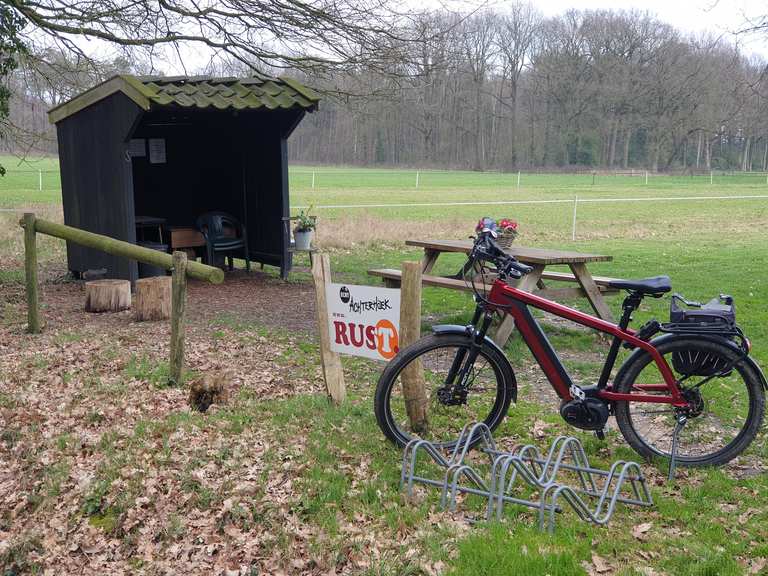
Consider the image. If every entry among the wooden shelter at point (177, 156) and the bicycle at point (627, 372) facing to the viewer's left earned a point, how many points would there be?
1

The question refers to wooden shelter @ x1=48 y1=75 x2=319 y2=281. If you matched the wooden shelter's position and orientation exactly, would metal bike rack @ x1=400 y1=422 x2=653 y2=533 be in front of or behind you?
in front

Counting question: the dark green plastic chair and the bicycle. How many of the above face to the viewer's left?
1

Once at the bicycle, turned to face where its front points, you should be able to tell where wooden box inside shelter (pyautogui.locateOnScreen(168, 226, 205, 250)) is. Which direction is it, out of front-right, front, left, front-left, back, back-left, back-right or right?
front-right

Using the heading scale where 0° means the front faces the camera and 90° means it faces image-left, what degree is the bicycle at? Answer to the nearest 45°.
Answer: approximately 90°

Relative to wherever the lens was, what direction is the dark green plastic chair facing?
facing the viewer and to the right of the viewer

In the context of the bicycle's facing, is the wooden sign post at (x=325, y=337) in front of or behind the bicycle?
in front

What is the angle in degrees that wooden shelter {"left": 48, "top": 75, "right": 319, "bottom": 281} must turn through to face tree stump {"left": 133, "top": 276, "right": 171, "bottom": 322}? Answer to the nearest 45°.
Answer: approximately 45° to its right

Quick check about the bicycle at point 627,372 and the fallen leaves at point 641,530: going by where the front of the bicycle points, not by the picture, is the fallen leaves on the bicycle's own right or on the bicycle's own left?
on the bicycle's own left

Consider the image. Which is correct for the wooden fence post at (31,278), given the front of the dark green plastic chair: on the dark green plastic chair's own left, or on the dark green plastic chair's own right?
on the dark green plastic chair's own right
